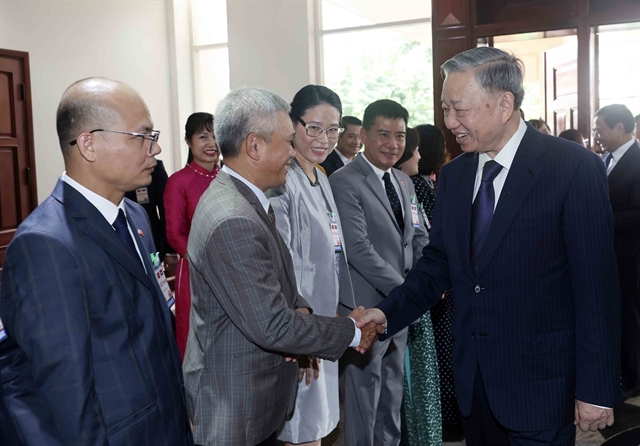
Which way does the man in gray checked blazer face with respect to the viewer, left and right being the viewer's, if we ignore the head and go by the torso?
facing to the right of the viewer

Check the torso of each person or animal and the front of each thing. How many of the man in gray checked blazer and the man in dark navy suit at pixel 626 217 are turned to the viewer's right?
1

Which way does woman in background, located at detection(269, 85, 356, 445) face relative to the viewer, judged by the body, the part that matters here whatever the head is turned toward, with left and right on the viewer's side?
facing the viewer and to the right of the viewer

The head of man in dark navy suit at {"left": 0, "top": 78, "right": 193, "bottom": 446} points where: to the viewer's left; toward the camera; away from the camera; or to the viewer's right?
to the viewer's right

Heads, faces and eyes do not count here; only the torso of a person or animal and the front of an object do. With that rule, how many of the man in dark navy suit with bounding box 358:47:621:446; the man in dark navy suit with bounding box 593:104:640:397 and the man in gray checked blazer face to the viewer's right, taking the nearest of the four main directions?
1

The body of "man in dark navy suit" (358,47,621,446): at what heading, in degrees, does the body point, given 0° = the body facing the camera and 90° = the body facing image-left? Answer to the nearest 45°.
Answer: approximately 45°

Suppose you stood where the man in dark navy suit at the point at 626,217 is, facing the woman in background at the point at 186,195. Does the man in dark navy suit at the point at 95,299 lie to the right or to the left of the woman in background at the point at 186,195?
left

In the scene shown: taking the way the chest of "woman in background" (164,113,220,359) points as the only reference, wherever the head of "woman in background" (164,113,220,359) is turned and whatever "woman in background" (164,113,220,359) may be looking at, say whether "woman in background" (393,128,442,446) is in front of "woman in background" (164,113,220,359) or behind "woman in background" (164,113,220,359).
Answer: in front
